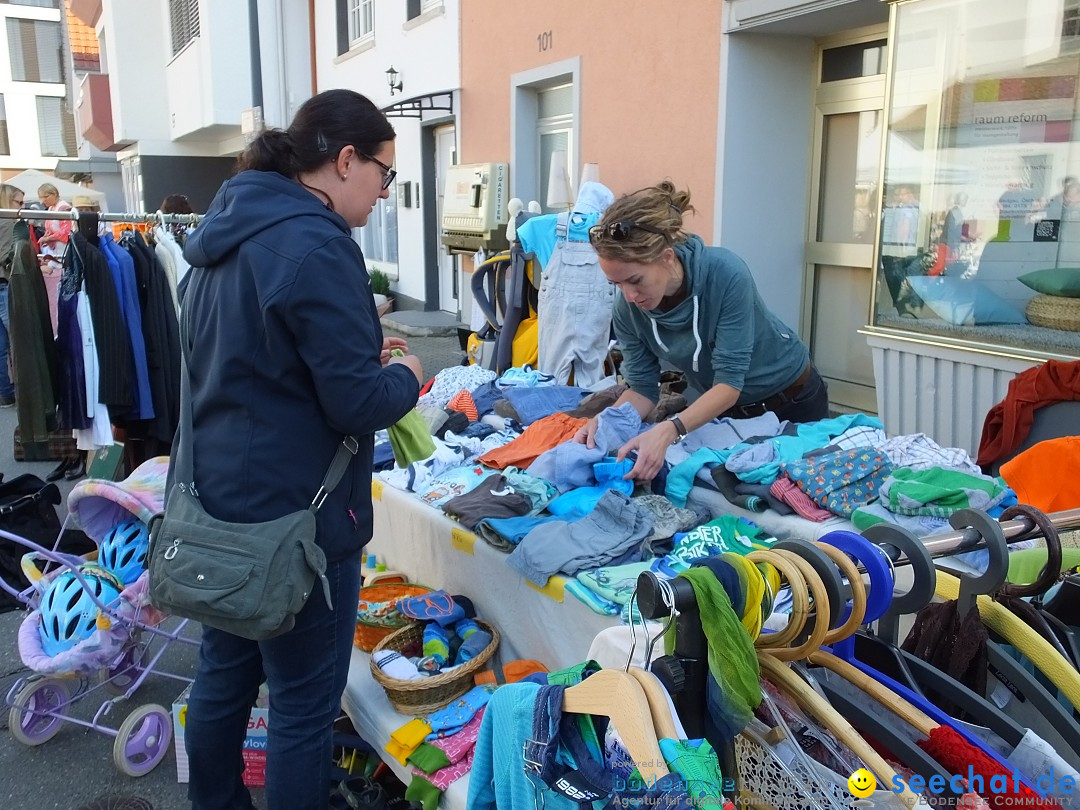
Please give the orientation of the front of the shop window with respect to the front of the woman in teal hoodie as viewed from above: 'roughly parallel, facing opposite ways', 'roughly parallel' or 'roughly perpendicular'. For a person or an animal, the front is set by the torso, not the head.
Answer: roughly parallel

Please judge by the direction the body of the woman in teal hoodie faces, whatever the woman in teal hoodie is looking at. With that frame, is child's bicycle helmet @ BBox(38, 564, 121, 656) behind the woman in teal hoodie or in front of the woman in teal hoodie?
in front

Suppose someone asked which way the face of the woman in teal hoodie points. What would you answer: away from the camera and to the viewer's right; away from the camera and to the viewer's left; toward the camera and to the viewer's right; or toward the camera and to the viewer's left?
toward the camera and to the viewer's left

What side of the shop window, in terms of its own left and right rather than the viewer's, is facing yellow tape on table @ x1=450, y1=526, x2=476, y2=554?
front

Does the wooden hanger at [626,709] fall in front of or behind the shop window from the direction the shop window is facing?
in front

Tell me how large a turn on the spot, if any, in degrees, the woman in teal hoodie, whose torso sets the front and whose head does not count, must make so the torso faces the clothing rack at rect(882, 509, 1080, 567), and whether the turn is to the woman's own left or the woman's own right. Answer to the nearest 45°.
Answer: approximately 45° to the woman's own left

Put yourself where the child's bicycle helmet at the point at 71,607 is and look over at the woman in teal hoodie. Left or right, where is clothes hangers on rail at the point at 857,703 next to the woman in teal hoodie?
right

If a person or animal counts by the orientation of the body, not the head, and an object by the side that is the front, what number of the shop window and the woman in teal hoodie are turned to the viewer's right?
0

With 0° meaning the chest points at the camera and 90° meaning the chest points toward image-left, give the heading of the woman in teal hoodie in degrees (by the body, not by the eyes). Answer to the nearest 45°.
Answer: approximately 45°

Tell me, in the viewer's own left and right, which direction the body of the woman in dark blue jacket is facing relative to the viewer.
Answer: facing away from the viewer and to the right of the viewer

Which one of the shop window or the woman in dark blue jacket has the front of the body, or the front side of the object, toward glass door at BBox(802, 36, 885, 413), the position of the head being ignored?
the woman in dark blue jacket

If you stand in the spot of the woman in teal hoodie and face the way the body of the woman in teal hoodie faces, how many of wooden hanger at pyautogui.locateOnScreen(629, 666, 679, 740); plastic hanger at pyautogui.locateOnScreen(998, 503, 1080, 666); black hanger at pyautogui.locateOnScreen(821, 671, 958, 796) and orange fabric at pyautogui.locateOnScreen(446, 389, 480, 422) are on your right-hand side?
1

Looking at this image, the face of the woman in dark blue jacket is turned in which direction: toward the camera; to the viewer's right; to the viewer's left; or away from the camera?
to the viewer's right

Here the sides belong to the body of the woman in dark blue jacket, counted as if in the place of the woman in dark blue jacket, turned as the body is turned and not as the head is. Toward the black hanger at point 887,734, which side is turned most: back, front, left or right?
right

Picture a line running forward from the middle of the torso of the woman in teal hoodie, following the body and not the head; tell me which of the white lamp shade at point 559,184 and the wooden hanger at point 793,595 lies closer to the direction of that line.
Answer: the wooden hanger
